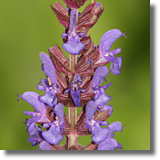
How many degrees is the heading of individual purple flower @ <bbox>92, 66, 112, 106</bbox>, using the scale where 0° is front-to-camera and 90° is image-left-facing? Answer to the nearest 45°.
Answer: approximately 315°

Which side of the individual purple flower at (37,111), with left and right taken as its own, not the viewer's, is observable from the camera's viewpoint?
left

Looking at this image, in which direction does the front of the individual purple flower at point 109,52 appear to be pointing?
to the viewer's right

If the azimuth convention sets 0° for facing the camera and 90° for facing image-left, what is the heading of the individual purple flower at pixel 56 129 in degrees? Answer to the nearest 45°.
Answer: approximately 45°

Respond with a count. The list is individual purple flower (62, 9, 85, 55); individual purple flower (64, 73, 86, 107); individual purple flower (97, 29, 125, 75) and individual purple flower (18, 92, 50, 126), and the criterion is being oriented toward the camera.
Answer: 2
